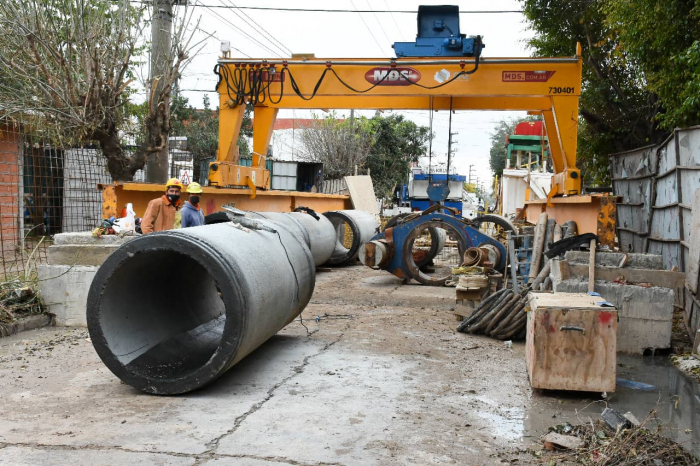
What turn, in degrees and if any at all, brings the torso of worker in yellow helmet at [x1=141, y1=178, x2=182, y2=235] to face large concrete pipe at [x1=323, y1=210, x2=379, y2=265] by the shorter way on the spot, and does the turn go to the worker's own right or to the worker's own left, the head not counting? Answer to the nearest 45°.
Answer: approximately 90° to the worker's own left

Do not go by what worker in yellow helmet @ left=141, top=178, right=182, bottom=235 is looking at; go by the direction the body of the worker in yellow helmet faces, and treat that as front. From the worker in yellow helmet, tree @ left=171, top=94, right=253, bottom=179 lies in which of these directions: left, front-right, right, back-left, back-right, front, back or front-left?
back-left

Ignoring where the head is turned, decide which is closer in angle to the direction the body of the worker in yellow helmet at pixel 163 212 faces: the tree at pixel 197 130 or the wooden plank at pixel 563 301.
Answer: the wooden plank

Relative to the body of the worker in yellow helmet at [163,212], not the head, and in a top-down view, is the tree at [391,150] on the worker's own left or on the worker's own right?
on the worker's own left

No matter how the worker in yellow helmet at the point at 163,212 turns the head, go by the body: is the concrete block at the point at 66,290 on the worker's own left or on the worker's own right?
on the worker's own right

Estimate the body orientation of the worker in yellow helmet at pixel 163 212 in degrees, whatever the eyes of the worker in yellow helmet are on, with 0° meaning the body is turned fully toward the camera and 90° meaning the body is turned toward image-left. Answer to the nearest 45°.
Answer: approximately 315°
